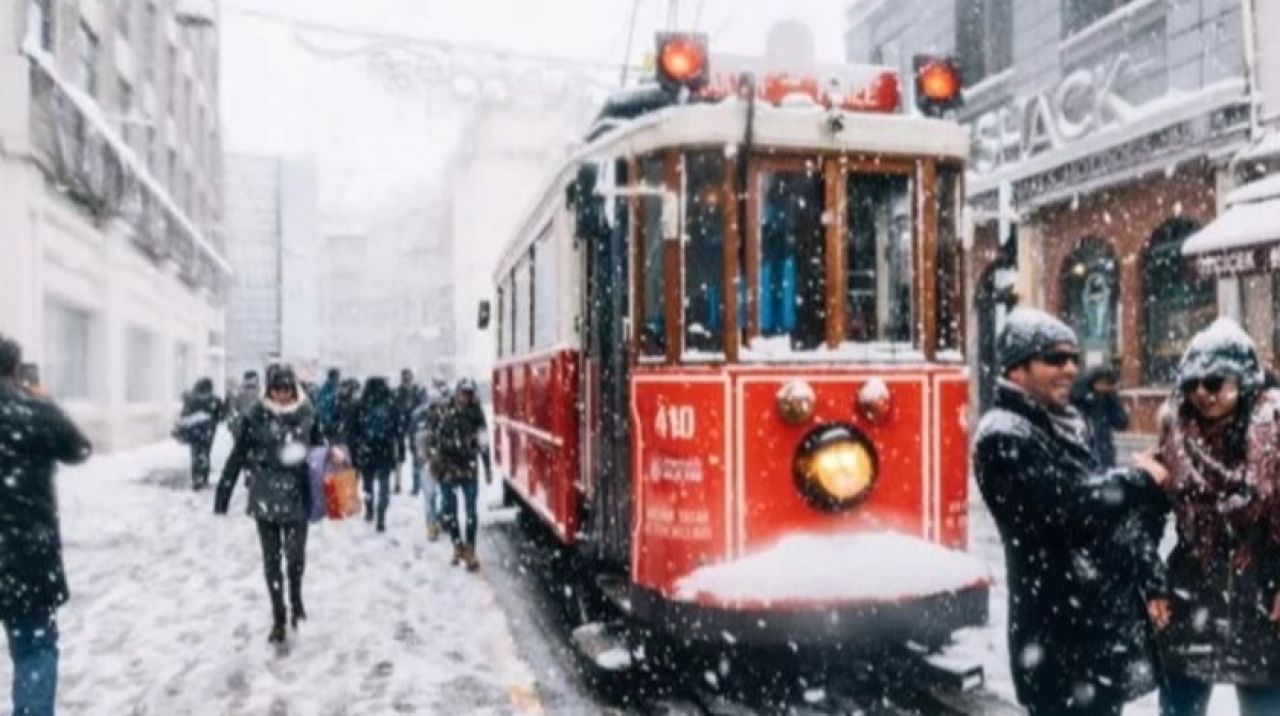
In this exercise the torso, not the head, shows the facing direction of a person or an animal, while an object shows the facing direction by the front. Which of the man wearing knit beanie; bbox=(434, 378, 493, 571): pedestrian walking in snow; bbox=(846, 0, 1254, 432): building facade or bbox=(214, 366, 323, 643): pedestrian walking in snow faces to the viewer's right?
the man wearing knit beanie

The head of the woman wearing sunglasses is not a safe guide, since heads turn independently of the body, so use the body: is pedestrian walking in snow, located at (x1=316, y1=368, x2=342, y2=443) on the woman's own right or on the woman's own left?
on the woman's own right

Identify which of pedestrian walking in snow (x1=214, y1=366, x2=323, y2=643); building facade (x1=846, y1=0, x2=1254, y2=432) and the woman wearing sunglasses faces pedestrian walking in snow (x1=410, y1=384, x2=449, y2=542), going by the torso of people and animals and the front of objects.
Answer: the building facade

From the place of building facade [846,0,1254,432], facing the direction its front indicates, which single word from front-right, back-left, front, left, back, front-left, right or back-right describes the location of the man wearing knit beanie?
front-left

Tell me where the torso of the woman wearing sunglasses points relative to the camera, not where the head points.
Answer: toward the camera

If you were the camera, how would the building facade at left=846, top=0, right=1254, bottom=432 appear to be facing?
facing the viewer and to the left of the viewer

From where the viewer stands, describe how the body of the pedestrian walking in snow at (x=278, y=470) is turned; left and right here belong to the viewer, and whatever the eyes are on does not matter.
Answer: facing the viewer

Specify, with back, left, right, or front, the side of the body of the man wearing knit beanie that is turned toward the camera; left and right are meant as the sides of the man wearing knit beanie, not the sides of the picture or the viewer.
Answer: right

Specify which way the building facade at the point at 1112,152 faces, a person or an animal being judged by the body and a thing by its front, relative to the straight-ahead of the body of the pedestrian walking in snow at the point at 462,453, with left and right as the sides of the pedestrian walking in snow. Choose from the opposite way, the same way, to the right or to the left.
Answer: to the right

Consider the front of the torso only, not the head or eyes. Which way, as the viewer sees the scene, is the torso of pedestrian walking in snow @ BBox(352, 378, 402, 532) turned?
away from the camera

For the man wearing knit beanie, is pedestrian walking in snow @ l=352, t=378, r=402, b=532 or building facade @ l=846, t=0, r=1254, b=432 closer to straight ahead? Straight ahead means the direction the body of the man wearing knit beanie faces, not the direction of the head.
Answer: the building facade
